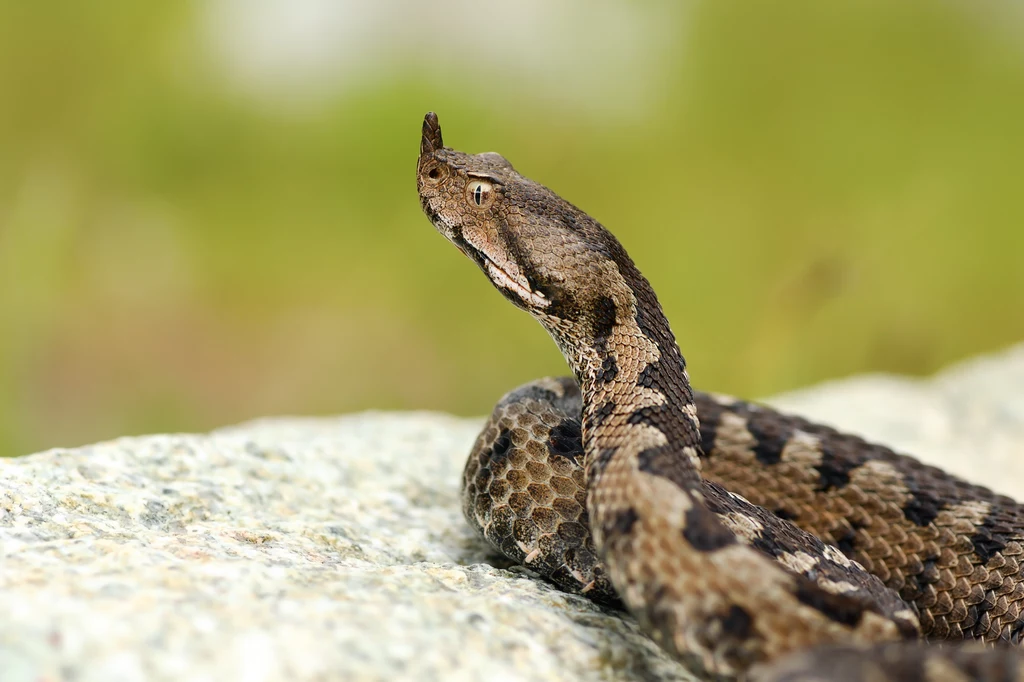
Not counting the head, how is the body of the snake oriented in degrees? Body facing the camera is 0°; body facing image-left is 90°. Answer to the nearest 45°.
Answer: approximately 90°
